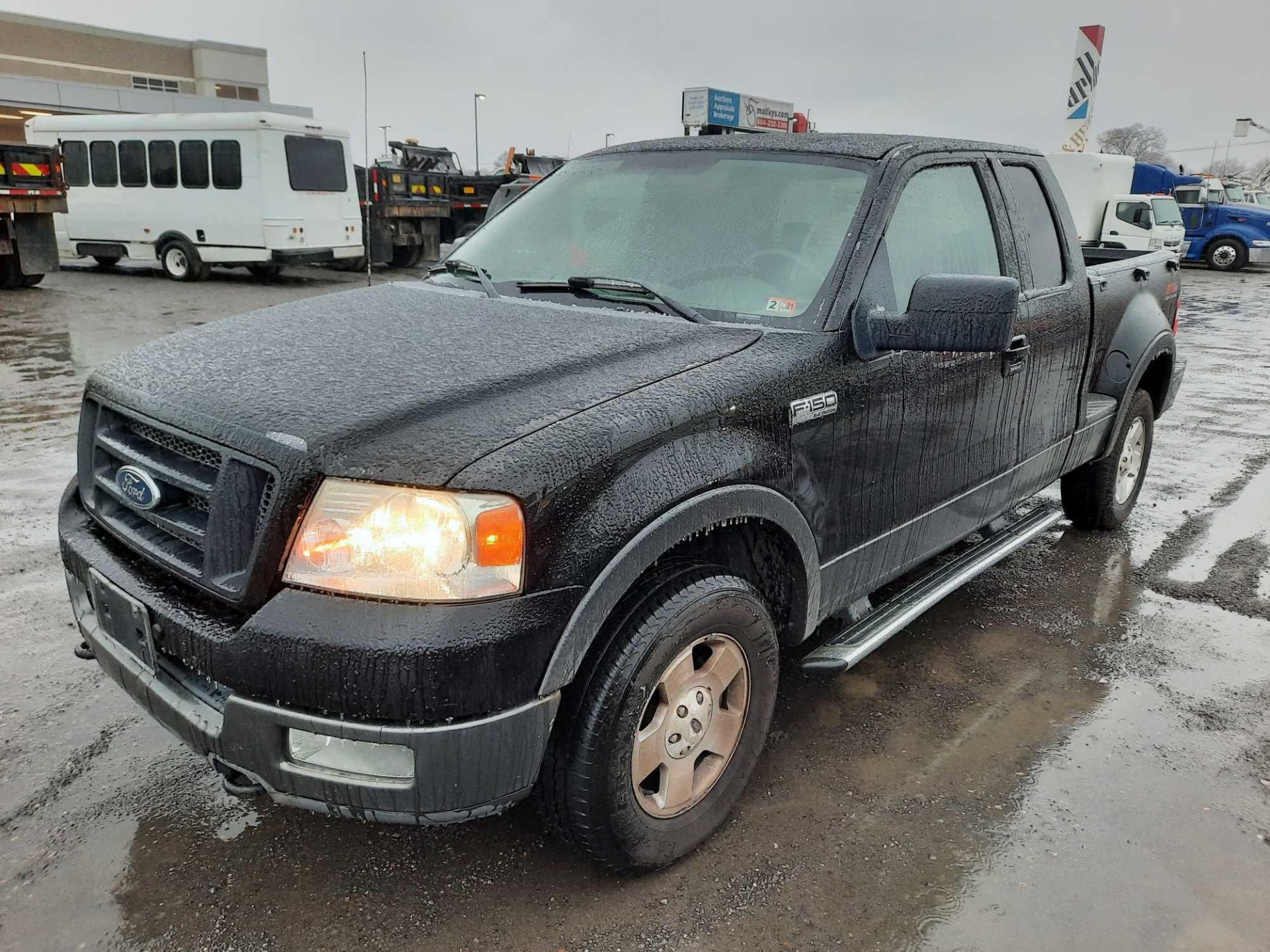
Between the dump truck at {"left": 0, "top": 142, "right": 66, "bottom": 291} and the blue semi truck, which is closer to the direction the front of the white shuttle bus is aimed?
the dump truck

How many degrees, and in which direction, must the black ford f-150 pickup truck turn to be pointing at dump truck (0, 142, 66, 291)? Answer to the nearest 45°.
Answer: approximately 90° to its right

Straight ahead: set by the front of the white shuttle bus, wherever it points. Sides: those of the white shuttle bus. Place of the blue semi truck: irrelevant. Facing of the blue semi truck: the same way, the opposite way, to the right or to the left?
the opposite way

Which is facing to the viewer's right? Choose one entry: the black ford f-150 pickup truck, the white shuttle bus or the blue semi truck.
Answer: the blue semi truck

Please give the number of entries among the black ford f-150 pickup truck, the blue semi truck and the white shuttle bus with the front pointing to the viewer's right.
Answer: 1

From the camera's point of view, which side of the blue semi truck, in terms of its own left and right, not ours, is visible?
right

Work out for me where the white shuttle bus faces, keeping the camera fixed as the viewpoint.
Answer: facing away from the viewer and to the left of the viewer

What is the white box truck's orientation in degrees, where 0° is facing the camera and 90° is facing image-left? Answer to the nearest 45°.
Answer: approximately 315°

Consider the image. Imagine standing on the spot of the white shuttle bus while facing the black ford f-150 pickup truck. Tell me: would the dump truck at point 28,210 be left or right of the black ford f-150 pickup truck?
right

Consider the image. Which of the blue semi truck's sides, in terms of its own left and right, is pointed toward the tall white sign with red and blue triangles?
back

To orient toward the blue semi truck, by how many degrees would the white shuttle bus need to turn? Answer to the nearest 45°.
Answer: approximately 135° to its right

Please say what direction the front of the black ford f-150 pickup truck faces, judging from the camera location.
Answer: facing the viewer and to the left of the viewer

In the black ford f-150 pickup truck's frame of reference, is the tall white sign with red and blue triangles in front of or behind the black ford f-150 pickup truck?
behind
